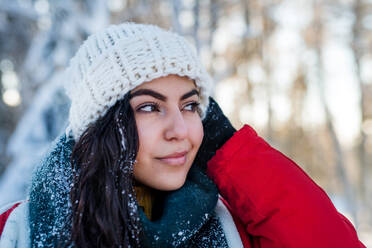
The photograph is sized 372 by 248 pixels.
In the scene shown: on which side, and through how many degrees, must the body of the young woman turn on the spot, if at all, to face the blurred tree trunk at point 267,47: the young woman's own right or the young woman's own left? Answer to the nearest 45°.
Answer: approximately 135° to the young woman's own left

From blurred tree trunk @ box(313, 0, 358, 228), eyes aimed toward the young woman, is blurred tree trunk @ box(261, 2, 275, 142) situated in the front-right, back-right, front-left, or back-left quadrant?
back-right

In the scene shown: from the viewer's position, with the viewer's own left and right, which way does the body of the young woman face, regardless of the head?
facing the viewer and to the right of the viewer
